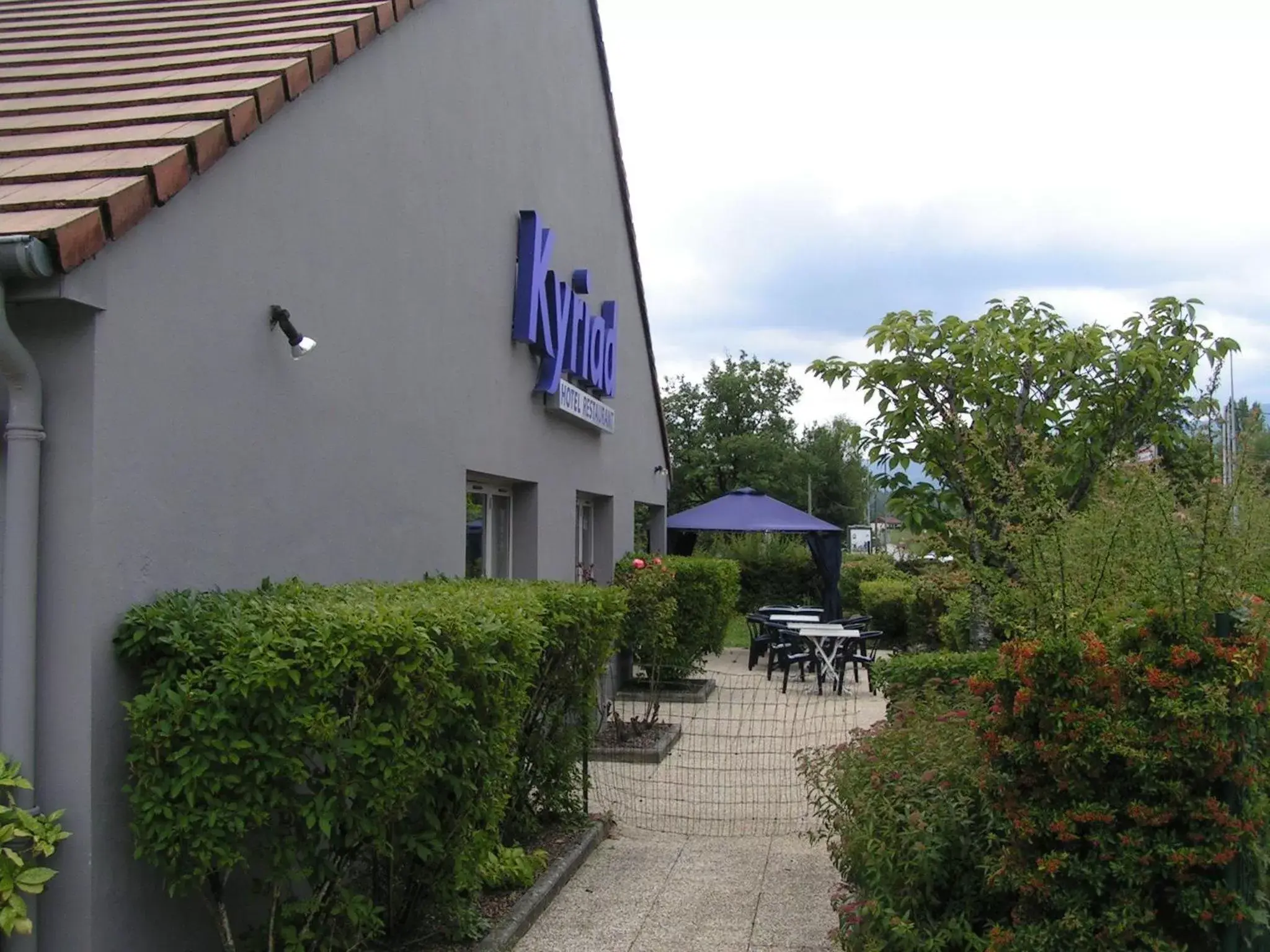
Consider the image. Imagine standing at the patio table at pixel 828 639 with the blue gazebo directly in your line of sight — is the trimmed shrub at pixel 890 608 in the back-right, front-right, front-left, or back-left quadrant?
front-right

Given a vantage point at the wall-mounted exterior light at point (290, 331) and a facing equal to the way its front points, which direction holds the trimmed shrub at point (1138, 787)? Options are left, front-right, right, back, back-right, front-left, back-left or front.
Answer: front-right

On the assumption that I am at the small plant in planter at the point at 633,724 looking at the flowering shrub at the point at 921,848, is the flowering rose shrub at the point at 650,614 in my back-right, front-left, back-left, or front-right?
back-left

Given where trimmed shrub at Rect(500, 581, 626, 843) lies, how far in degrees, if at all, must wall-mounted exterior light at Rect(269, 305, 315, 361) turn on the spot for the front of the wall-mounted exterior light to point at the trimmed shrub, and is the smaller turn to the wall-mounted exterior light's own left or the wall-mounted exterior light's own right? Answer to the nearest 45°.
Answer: approximately 45° to the wall-mounted exterior light's own left

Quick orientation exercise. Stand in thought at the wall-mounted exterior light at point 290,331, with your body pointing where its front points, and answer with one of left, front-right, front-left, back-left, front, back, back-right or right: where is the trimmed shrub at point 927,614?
front-left

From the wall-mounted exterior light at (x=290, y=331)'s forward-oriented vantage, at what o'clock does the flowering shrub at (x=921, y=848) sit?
The flowering shrub is roughly at 1 o'clock from the wall-mounted exterior light.

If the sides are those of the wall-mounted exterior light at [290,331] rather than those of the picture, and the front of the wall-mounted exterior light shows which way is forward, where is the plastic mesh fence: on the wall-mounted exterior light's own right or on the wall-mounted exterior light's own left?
on the wall-mounted exterior light's own left

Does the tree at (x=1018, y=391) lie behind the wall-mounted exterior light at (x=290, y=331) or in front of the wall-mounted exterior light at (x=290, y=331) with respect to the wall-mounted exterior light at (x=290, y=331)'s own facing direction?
in front

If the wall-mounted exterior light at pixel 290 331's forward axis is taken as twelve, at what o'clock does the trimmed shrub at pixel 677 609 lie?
The trimmed shrub is roughly at 10 o'clock from the wall-mounted exterior light.

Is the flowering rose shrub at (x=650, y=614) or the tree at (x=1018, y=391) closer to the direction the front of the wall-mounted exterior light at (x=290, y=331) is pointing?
the tree

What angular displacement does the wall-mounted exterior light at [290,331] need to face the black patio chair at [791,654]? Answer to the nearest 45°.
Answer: approximately 45° to its left

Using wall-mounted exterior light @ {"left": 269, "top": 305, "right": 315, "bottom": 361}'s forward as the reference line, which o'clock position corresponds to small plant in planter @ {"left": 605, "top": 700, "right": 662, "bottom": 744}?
The small plant in planter is roughly at 10 o'clock from the wall-mounted exterior light.

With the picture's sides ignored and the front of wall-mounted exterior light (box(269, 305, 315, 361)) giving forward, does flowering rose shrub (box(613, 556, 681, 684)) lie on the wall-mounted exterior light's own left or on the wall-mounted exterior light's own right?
on the wall-mounted exterior light's own left

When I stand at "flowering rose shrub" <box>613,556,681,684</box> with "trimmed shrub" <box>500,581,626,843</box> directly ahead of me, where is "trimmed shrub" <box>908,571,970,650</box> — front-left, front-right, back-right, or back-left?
back-left

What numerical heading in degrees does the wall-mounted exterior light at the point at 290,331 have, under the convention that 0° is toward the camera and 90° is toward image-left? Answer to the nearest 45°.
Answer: approximately 270°
